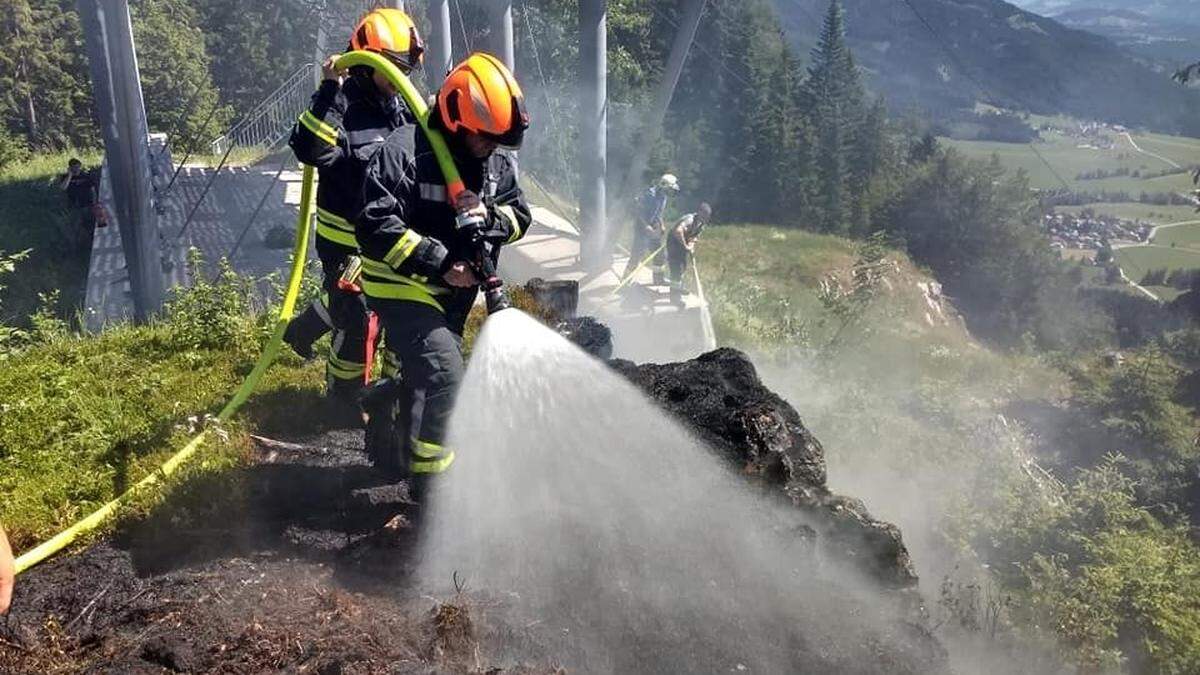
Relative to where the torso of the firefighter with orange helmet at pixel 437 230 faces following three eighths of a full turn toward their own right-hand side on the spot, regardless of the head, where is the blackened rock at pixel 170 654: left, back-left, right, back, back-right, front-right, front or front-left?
front-left

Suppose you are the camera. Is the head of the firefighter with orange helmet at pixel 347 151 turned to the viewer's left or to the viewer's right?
to the viewer's right
